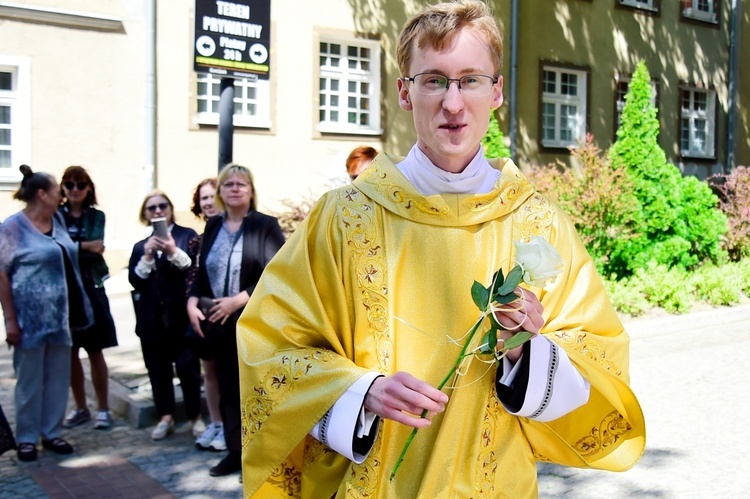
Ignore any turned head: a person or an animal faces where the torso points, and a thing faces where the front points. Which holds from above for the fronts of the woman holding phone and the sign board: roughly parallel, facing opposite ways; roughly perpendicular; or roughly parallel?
roughly parallel

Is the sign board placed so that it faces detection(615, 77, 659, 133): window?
no

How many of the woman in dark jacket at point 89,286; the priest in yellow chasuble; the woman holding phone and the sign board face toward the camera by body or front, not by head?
4

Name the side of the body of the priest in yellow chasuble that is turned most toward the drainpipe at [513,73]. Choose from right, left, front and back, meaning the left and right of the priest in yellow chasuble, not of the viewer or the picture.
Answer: back

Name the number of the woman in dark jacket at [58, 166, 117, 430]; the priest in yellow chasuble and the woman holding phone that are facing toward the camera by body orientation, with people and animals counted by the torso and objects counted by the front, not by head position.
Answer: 3

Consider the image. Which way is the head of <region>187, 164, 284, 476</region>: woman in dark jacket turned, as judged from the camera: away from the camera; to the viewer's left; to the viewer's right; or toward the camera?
toward the camera

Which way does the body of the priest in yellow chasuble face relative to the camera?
toward the camera

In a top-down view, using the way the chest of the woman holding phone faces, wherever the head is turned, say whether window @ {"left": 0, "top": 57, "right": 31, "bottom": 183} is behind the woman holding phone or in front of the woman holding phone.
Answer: behind

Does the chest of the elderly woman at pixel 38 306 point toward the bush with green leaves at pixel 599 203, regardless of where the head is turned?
no

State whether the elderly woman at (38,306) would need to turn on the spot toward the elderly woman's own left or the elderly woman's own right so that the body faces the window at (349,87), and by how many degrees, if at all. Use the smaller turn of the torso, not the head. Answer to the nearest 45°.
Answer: approximately 90° to the elderly woman's own left

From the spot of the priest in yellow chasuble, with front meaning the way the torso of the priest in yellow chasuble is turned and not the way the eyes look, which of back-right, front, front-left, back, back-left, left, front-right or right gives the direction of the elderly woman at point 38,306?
back-right

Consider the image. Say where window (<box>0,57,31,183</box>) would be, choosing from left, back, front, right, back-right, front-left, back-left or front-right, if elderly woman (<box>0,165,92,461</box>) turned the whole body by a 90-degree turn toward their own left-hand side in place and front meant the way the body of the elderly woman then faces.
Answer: front-left

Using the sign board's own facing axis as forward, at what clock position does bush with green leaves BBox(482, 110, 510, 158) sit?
The bush with green leaves is roughly at 7 o'clock from the sign board.

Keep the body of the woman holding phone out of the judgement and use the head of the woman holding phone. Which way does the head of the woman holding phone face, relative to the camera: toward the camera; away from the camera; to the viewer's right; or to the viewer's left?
toward the camera

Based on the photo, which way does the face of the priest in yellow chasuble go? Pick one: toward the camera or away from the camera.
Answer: toward the camera

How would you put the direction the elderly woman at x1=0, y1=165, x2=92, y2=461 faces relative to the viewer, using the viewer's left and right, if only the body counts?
facing the viewer and to the right of the viewer

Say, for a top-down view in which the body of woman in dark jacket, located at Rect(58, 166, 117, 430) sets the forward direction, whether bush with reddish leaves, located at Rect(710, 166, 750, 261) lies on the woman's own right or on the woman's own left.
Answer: on the woman's own left

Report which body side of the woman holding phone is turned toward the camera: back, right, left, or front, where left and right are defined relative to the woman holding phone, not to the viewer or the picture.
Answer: front

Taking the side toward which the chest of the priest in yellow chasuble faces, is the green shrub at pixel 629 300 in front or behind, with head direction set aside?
behind
